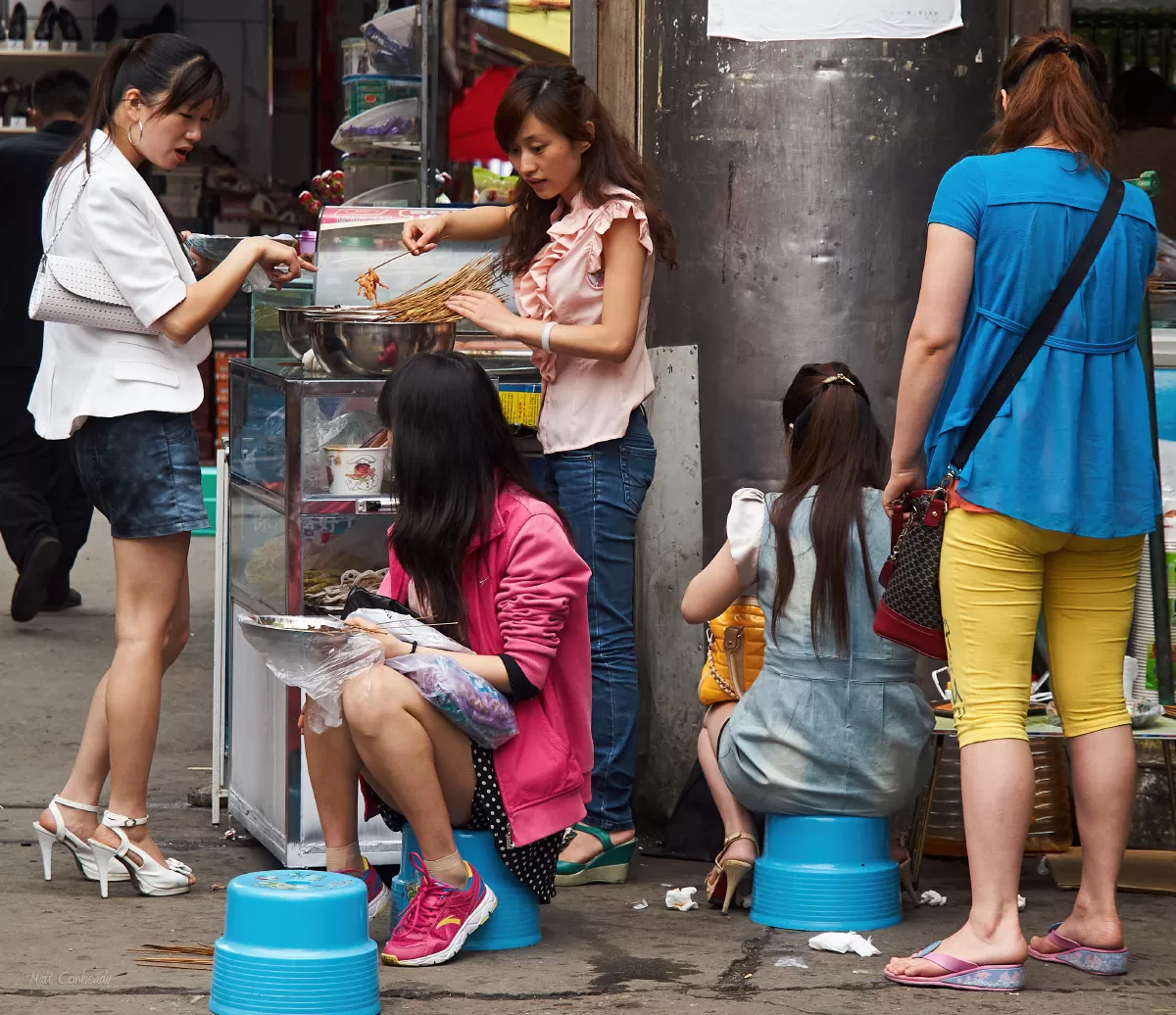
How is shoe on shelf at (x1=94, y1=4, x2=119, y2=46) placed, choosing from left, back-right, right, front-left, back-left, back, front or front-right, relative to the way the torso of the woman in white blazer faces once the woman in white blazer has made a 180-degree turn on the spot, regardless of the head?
right

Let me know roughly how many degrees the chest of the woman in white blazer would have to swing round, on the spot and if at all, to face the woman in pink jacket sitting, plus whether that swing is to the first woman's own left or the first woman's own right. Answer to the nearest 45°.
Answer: approximately 45° to the first woman's own right

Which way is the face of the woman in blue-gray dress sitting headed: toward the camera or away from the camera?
away from the camera

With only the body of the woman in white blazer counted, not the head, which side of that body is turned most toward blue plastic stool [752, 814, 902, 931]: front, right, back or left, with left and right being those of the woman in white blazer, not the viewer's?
front

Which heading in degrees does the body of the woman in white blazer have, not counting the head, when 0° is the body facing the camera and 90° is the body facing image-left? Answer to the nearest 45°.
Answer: approximately 270°

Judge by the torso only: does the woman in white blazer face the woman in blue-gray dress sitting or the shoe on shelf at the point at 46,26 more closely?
the woman in blue-gray dress sitting

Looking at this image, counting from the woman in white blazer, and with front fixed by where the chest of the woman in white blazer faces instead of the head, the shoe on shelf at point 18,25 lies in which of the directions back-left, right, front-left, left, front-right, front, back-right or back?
left

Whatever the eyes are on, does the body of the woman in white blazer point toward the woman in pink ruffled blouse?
yes

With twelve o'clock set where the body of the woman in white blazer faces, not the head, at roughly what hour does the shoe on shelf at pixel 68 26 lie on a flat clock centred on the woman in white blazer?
The shoe on shelf is roughly at 9 o'clock from the woman in white blazer.

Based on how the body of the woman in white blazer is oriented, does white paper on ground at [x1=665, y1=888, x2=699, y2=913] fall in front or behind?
in front

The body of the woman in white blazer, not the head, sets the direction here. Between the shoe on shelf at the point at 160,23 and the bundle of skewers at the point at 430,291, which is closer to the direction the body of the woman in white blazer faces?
the bundle of skewers

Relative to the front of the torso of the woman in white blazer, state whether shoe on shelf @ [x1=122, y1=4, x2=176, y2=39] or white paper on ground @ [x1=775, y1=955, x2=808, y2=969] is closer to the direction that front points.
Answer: the white paper on ground

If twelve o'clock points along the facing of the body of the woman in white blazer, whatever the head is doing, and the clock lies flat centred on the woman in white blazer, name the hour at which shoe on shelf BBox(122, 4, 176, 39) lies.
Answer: The shoe on shelf is roughly at 9 o'clock from the woman in white blazer.

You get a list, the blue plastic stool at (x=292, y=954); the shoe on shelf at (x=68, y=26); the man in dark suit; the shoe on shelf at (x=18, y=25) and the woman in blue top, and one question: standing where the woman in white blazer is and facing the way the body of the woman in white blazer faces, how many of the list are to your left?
3

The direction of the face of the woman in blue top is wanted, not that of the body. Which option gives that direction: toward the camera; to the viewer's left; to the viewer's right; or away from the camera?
away from the camera

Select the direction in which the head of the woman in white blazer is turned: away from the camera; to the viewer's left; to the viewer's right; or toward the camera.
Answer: to the viewer's right

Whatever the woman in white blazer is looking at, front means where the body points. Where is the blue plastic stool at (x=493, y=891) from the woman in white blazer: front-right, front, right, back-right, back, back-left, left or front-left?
front-right

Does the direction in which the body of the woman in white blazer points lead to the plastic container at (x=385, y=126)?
no
